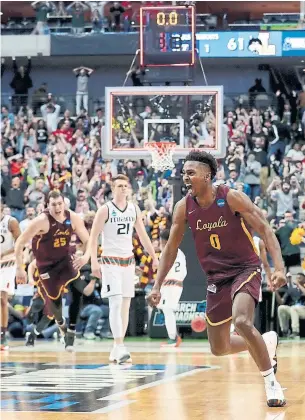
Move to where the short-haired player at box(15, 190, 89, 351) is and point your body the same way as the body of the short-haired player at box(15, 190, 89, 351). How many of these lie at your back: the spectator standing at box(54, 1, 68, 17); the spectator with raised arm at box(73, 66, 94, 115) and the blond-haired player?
2

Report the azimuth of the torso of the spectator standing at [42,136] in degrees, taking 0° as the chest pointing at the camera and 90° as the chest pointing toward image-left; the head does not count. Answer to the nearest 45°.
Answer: approximately 0°

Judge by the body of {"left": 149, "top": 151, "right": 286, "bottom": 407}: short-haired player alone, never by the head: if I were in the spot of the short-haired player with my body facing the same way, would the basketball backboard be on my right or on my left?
on my right

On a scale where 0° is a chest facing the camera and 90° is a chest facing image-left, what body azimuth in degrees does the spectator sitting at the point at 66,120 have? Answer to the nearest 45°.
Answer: approximately 0°

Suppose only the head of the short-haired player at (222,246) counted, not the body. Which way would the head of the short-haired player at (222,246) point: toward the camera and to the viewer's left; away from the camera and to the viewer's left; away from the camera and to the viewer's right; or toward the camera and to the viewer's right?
toward the camera and to the viewer's left

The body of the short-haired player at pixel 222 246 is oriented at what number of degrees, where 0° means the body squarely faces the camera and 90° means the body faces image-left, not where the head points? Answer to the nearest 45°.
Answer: approximately 45°

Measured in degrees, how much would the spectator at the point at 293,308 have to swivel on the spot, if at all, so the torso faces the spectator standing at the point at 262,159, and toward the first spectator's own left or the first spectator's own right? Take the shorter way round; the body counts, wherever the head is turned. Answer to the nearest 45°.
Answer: approximately 135° to the first spectator's own right

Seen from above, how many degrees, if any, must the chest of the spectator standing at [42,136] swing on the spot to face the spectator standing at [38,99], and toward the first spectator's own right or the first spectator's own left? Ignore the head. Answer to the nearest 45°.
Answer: approximately 180°

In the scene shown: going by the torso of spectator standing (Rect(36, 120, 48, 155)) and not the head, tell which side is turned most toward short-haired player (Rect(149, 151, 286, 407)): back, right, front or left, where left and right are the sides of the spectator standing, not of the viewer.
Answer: front

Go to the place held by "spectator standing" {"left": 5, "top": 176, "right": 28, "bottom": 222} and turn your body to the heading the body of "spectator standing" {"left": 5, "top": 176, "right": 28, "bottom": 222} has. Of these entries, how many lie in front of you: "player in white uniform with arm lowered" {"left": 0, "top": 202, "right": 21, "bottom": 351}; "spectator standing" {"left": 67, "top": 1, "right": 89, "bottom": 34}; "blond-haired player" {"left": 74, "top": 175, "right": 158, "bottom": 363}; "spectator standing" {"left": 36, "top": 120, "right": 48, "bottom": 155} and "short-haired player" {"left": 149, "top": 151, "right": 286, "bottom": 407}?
3

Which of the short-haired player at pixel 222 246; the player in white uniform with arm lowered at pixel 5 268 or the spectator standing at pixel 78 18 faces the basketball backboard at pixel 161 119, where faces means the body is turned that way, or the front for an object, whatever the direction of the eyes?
the spectator standing

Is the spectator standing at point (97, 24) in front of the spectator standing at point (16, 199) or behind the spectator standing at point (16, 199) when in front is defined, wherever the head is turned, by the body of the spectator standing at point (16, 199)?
behind

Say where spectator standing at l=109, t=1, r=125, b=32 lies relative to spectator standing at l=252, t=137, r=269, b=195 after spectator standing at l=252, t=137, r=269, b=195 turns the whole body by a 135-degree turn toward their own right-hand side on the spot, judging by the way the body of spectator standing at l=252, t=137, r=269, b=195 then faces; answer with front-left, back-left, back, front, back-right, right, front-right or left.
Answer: front-left

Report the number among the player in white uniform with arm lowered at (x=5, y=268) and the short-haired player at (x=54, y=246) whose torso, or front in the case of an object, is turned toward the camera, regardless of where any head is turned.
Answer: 2

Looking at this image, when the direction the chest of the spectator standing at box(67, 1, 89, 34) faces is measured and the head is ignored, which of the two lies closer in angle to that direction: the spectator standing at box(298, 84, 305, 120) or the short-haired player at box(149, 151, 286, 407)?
the short-haired player
